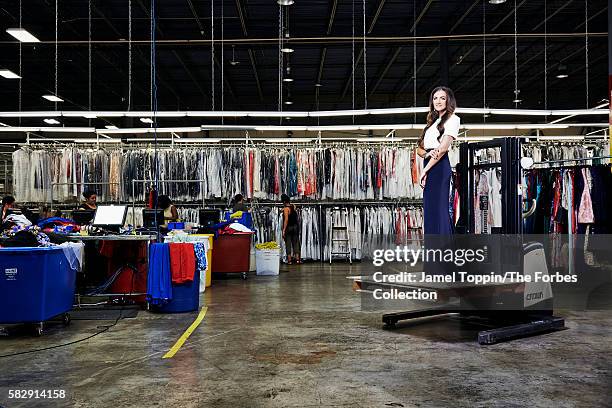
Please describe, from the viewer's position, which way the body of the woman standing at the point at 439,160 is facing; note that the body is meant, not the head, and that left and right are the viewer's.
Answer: facing the viewer and to the left of the viewer

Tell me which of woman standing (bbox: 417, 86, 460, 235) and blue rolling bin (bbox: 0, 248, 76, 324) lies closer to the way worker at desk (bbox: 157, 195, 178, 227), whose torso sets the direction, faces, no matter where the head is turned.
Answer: the blue rolling bin

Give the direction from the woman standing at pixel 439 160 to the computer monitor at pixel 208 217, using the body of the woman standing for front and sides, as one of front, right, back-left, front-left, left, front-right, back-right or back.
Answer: right

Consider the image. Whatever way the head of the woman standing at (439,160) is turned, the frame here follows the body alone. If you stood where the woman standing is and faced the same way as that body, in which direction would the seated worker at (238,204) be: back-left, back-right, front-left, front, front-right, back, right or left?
right

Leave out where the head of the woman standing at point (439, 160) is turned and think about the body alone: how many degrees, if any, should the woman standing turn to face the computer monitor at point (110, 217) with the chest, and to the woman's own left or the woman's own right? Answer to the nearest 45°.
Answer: approximately 45° to the woman's own right

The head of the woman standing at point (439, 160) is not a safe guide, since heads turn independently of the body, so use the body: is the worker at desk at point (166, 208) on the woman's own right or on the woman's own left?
on the woman's own right

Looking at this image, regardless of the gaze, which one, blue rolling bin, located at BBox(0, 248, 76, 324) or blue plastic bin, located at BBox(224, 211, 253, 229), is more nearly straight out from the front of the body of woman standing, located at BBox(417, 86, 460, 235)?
the blue rolling bin

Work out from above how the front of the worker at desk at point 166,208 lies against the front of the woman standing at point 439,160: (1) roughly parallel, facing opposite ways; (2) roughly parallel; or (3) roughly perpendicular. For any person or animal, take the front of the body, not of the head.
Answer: roughly parallel

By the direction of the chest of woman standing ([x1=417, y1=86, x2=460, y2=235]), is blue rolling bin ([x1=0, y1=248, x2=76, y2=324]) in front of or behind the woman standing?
in front

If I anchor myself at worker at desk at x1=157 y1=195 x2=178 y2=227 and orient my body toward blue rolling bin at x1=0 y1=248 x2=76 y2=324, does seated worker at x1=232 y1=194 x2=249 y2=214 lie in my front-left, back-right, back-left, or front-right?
back-left

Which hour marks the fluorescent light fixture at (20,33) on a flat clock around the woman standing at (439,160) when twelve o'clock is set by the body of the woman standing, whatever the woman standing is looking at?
The fluorescent light fixture is roughly at 2 o'clock from the woman standing.

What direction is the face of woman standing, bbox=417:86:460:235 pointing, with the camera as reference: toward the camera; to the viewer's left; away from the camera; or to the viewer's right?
toward the camera

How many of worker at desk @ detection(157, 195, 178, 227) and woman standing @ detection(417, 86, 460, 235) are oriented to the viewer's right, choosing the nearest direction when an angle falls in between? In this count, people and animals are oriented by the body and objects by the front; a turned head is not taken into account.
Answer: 0
